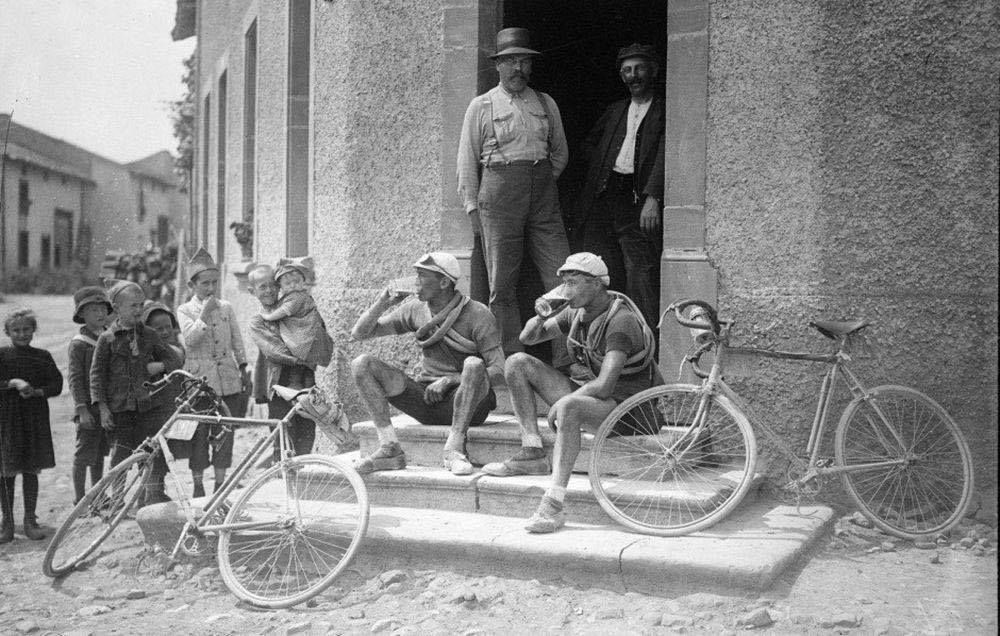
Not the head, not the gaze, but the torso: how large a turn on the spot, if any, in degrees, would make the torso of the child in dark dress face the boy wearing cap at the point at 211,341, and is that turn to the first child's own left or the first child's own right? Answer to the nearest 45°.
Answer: approximately 90° to the first child's own left

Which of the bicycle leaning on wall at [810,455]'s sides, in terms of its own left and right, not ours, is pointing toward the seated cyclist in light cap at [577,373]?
front

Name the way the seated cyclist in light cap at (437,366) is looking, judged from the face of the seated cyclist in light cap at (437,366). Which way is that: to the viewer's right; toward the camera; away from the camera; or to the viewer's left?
to the viewer's left

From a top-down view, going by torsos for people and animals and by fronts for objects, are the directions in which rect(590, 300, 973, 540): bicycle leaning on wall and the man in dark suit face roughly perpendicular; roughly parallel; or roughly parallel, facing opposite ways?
roughly perpendicular

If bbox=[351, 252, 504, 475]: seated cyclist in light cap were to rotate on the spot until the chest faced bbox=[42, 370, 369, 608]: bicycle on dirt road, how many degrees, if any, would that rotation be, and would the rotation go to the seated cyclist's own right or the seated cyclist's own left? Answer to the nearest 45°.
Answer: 0° — they already face it

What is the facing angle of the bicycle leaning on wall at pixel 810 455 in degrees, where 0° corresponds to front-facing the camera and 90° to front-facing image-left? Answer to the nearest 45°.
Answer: approximately 90°

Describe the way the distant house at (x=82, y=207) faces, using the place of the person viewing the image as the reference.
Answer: facing the viewer and to the right of the viewer

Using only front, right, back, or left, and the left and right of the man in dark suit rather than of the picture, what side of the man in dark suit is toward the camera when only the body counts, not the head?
front

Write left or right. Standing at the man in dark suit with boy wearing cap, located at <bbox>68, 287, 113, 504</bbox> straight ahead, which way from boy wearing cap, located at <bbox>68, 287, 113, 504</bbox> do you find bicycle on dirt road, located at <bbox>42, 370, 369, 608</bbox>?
left

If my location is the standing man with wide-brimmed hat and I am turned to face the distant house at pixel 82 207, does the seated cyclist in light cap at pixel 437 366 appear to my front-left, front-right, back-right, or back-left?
back-left
